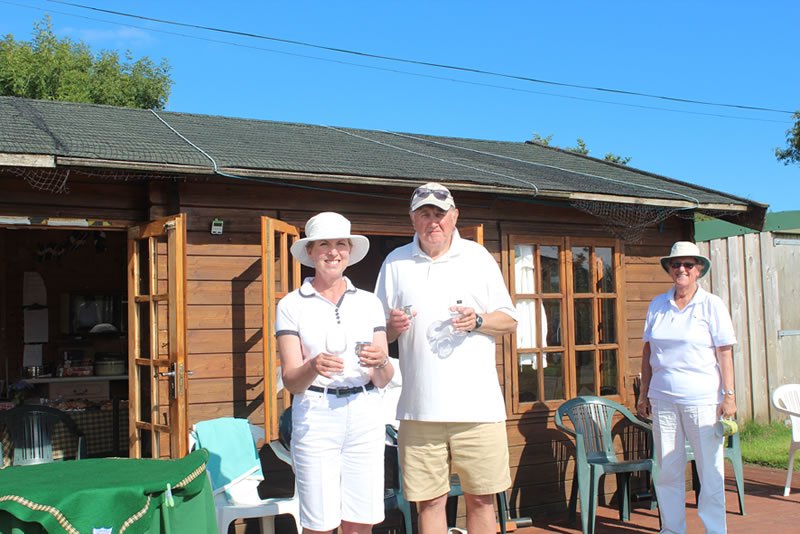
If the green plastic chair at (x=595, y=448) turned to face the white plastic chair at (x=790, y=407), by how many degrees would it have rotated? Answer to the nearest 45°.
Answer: approximately 90° to its left

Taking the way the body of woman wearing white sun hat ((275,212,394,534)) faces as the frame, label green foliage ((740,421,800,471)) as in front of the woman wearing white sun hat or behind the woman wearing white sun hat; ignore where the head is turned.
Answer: behind

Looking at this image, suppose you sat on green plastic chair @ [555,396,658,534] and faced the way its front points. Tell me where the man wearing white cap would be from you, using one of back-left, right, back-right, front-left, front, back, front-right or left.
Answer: front-right

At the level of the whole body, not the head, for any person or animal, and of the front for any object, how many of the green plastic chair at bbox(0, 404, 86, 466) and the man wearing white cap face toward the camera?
2

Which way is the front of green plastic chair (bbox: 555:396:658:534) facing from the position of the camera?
facing the viewer and to the right of the viewer

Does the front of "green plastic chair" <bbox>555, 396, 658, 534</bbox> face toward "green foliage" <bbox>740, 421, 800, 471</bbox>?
no

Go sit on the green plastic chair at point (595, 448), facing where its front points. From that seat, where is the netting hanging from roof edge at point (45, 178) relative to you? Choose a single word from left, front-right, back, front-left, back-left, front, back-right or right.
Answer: right

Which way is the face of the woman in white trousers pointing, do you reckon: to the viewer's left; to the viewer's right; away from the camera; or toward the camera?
toward the camera

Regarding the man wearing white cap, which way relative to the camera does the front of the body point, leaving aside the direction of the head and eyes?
toward the camera

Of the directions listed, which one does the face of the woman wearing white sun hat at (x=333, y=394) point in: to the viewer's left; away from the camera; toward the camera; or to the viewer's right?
toward the camera

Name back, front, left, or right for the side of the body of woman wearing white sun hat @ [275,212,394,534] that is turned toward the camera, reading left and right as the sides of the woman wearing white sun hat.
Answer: front

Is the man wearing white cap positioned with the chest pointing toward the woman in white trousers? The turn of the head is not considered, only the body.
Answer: no

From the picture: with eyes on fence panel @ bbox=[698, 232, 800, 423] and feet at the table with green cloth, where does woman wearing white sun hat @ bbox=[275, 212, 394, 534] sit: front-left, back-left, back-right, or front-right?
front-right

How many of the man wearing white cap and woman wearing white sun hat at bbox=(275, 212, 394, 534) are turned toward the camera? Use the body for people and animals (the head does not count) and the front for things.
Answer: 2

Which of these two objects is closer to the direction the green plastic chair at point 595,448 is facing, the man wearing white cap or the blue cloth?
the man wearing white cap

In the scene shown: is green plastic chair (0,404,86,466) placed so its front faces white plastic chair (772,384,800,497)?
no

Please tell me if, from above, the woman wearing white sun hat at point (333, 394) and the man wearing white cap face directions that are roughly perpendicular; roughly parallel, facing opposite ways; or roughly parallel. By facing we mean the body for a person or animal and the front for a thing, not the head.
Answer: roughly parallel
